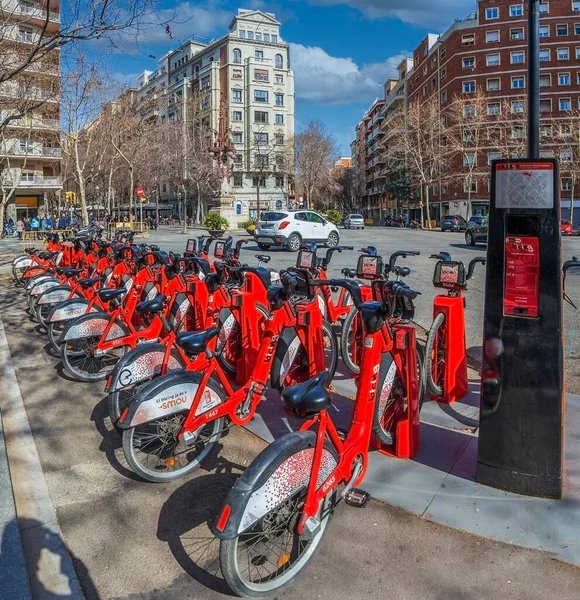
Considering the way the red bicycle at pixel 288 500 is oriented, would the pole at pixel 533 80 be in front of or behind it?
in front

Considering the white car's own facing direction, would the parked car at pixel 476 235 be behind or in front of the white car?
in front

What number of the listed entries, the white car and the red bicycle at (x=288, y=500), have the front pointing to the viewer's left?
0

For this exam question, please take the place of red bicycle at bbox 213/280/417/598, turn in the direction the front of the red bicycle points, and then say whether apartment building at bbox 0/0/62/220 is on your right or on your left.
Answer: on your left

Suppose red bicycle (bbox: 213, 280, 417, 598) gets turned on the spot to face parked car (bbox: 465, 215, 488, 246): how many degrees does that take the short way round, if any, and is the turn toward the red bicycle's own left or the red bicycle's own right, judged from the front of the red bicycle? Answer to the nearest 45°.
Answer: approximately 45° to the red bicycle's own left

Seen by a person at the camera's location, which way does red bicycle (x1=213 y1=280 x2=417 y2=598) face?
facing away from the viewer and to the right of the viewer

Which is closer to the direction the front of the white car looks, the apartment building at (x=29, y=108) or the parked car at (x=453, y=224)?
the parked car
